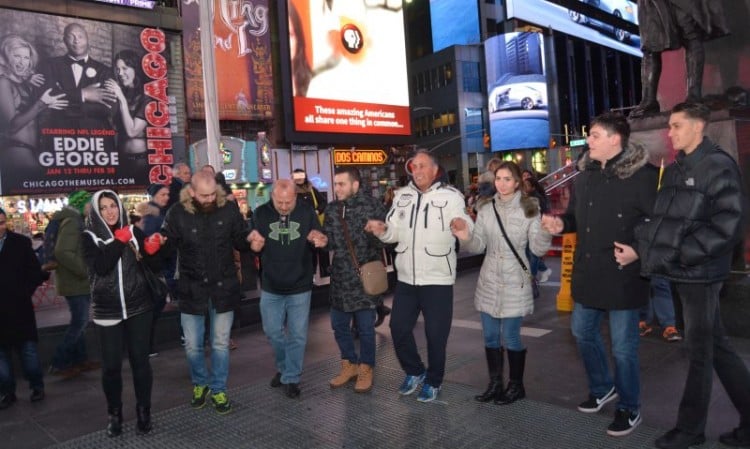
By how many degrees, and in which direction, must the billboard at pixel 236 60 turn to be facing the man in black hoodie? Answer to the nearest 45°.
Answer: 0° — it already faces them

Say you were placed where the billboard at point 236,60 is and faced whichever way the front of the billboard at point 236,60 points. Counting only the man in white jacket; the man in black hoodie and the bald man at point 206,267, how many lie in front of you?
3

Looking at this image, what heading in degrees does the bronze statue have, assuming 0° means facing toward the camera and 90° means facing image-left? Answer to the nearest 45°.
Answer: approximately 45°

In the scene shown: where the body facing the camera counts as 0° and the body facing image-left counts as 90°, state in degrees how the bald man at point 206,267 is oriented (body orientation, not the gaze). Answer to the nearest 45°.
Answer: approximately 0°

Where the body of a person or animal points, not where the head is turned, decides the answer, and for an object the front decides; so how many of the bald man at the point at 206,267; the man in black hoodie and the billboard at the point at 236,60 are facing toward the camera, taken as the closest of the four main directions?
3

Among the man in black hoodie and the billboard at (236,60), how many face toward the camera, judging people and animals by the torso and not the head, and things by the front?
2

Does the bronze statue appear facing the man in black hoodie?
yes

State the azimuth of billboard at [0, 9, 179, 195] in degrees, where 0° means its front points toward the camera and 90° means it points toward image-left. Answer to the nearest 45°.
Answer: approximately 315°
